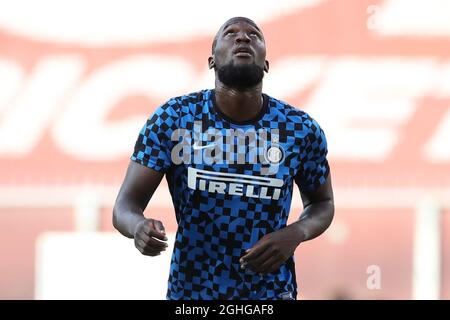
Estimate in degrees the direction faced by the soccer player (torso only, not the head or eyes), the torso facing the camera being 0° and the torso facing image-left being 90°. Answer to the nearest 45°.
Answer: approximately 0°

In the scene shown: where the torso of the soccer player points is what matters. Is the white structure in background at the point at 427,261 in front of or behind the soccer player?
behind
